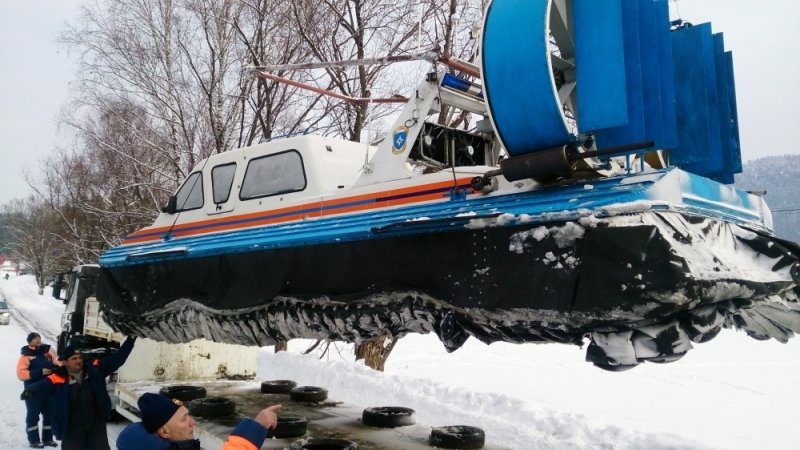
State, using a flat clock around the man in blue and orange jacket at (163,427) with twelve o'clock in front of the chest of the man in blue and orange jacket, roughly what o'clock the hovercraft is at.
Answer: The hovercraft is roughly at 12 o'clock from the man in blue and orange jacket.

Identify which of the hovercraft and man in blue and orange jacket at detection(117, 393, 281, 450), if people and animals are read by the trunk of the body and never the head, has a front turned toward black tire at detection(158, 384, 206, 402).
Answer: the hovercraft

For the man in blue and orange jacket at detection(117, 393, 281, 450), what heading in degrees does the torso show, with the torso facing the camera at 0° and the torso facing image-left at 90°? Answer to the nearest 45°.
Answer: approximately 270°

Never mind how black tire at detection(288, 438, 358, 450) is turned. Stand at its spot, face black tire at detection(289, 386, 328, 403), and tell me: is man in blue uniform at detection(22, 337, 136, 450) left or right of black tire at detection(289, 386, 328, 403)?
left

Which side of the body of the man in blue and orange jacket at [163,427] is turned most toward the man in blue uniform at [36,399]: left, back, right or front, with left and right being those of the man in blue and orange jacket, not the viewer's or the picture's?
left

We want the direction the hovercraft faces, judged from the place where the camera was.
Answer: facing away from the viewer and to the left of the viewer
